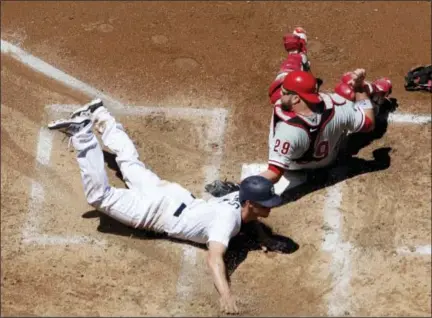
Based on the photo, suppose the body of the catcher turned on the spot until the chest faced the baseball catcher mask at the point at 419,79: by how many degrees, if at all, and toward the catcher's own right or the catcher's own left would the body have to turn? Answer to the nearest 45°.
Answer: approximately 90° to the catcher's own right

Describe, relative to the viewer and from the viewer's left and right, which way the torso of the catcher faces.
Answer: facing away from the viewer and to the left of the viewer
